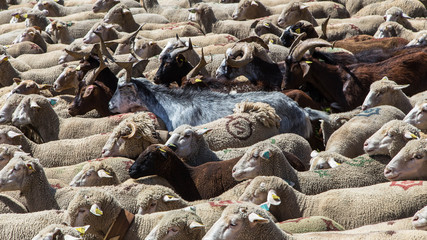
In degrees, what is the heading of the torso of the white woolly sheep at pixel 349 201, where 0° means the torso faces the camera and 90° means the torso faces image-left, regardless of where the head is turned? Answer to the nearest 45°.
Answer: approximately 90°

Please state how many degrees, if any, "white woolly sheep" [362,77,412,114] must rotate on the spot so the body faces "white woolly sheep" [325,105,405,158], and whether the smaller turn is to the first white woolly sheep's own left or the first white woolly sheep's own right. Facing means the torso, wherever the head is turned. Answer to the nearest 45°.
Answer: approximately 90° to the first white woolly sheep's own left

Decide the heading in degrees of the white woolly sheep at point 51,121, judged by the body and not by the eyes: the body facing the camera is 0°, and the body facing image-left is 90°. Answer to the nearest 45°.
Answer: approximately 90°

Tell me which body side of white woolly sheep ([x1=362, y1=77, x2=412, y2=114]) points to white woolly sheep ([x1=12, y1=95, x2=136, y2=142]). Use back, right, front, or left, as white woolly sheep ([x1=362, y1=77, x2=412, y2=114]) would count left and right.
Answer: front

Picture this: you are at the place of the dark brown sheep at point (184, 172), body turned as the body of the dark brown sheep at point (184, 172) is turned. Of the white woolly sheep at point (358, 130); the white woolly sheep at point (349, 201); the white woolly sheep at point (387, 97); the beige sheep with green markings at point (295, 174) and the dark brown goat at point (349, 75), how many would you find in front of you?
0

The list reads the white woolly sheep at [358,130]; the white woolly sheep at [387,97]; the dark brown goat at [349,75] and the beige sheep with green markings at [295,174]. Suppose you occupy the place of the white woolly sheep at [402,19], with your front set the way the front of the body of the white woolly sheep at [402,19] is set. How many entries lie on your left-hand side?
4

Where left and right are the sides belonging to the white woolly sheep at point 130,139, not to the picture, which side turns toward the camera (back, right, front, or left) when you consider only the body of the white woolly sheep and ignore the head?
left

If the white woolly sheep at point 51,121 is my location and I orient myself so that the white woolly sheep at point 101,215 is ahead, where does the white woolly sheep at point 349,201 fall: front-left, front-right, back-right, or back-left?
front-left

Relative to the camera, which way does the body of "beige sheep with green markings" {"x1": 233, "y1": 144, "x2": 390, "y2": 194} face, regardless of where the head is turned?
to the viewer's left

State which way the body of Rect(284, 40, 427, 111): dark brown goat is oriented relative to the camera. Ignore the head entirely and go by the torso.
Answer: to the viewer's left

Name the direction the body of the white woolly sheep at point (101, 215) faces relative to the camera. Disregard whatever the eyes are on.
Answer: to the viewer's left

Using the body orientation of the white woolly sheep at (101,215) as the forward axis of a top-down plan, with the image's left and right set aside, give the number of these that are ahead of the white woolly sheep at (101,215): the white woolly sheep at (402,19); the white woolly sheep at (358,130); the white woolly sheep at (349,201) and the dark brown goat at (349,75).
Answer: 0

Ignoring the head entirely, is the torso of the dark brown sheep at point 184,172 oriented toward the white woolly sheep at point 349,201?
no

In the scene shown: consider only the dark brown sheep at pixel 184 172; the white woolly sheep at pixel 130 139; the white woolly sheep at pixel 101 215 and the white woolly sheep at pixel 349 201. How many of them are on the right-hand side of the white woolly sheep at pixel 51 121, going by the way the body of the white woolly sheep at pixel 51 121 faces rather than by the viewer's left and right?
0

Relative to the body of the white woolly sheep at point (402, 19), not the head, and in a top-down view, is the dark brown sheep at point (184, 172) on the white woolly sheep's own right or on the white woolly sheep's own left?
on the white woolly sheep's own left

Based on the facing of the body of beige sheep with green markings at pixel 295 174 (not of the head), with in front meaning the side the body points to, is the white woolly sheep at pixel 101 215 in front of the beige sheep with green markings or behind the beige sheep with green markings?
in front
